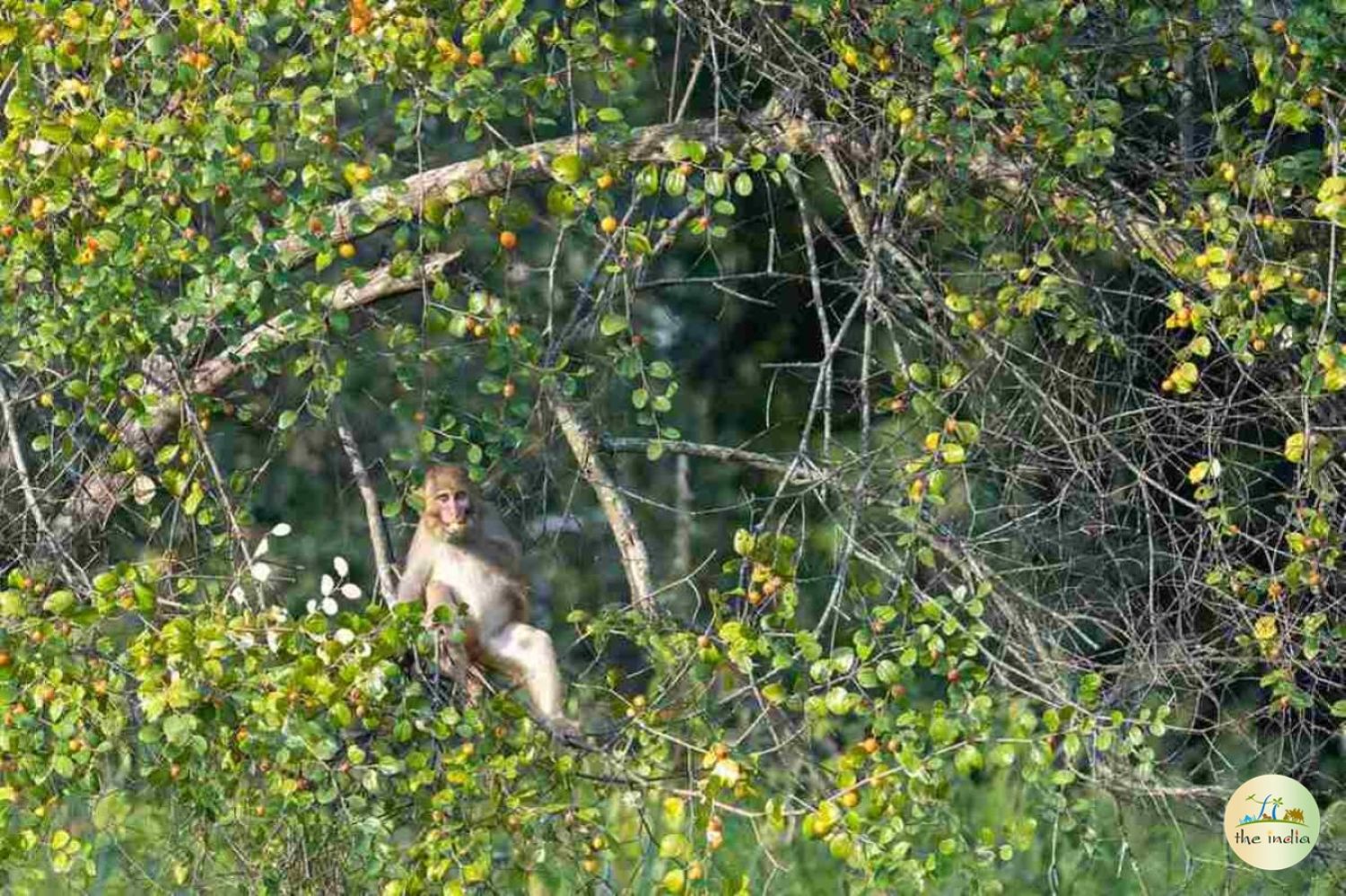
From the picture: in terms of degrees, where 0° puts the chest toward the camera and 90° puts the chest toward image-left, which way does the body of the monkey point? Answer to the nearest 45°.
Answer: approximately 0°

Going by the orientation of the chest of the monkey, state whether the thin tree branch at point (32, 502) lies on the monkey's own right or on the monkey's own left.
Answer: on the monkey's own right

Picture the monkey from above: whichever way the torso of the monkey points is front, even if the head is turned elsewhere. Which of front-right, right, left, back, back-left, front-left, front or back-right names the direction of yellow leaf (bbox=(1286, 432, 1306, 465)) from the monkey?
front-left
